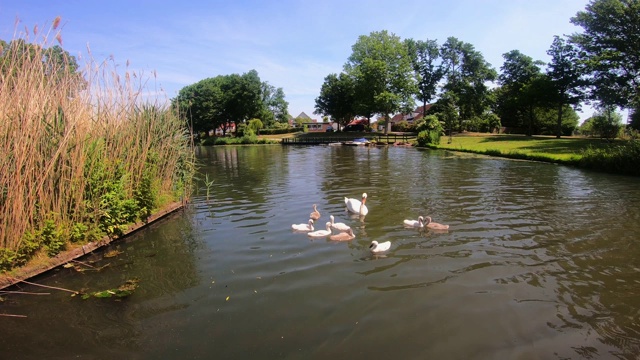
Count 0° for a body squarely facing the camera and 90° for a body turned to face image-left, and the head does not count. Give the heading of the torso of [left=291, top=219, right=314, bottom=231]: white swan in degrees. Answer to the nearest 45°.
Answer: approximately 270°
